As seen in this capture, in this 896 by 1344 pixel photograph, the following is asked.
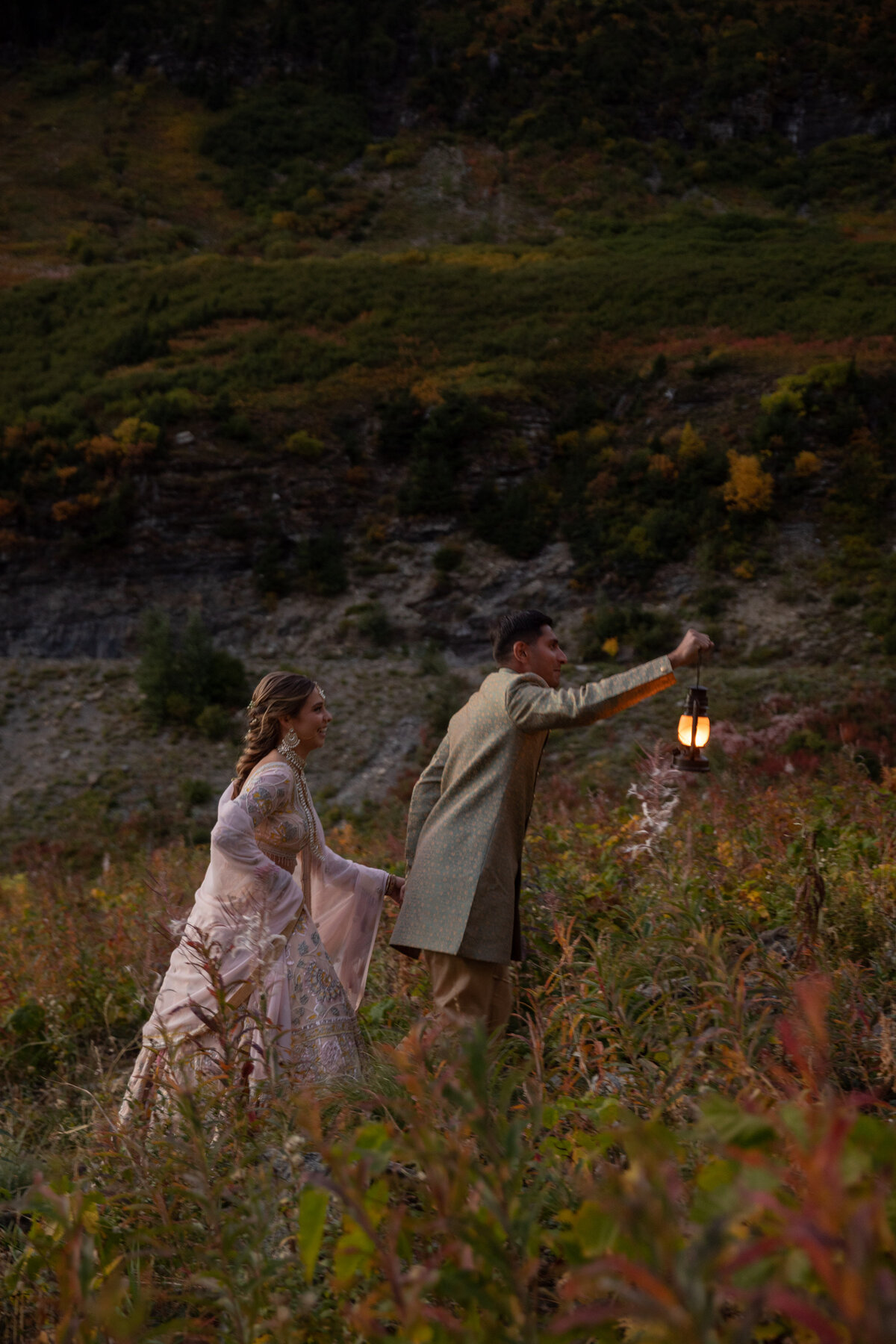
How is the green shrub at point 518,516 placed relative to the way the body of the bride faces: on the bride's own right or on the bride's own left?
on the bride's own left

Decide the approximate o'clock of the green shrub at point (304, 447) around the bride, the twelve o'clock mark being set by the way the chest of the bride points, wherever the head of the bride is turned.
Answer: The green shrub is roughly at 9 o'clock from the bride.

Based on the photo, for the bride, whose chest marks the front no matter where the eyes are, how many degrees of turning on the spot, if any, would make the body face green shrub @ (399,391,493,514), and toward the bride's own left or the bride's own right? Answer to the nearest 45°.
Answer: approximately 90° to the bride's own left

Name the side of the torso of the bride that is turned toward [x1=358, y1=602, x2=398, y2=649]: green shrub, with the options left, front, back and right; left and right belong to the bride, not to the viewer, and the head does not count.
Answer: left

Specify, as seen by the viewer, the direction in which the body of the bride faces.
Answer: to the viewer's right

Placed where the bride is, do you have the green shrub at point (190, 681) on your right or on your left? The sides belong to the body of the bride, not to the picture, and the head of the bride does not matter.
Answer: on your left

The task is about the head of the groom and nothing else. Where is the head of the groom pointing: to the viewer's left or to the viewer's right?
to the viewer's right

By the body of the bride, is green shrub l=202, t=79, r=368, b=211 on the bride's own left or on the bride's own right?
on the bride's own left

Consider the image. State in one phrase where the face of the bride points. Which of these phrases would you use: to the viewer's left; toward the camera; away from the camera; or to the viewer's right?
to the viewer's right
